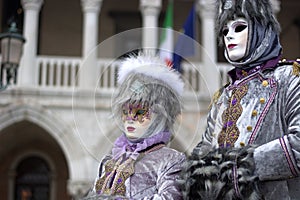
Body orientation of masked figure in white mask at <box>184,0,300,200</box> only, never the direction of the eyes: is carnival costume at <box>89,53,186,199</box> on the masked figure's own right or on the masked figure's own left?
on the masked figure's own right

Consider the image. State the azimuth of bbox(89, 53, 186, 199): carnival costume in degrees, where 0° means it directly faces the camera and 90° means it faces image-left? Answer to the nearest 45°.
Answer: approximately 45°

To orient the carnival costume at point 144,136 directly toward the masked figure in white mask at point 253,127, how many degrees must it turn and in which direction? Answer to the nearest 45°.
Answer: approximately 90° to its left

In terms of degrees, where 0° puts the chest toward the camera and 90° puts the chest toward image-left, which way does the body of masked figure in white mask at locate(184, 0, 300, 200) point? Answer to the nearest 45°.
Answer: approximately 45°
